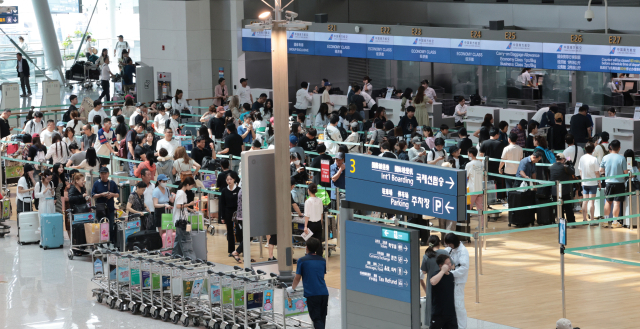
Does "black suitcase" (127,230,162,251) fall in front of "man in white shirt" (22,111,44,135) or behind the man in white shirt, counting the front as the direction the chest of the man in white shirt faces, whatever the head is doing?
in front

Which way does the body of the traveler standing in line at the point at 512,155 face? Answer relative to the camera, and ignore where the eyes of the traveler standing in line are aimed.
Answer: away from the camera

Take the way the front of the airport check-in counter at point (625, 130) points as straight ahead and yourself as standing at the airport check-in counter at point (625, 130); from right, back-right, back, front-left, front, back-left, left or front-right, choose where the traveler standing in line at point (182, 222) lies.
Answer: front

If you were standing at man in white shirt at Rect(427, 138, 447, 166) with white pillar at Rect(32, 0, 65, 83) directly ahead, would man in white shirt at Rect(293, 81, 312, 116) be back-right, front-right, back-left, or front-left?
front-right

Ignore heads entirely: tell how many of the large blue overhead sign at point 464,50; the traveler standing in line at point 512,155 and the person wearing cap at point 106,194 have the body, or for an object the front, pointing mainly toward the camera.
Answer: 2

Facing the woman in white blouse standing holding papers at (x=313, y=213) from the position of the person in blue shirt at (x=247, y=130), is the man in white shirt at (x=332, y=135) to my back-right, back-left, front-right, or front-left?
front-left

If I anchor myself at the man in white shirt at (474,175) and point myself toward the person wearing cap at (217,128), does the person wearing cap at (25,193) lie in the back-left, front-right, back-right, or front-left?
front-left

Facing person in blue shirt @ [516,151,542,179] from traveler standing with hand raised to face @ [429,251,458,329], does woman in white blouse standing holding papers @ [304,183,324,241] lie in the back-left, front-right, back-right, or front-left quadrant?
front-left

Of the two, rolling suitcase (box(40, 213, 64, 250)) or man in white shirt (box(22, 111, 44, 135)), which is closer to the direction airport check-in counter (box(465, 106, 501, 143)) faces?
the rolling suitcase

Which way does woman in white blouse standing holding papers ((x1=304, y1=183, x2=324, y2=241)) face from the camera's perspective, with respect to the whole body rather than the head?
away from the camera

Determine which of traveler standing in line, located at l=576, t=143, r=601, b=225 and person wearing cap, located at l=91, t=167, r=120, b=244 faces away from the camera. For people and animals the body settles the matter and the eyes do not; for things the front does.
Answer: the traveler standing in line

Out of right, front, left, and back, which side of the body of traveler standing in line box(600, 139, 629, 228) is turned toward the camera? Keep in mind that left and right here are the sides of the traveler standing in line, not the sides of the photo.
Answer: back

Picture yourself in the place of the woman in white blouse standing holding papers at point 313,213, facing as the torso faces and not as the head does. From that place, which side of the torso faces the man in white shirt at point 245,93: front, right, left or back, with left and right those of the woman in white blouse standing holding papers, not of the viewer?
front

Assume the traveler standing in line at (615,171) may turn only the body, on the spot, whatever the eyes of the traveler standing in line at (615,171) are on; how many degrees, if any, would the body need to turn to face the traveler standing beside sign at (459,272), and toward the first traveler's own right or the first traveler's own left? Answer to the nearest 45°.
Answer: approximately 180°

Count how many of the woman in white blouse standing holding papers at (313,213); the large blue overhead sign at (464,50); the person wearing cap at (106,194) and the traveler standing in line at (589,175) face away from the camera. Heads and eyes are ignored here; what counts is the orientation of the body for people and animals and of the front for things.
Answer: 2

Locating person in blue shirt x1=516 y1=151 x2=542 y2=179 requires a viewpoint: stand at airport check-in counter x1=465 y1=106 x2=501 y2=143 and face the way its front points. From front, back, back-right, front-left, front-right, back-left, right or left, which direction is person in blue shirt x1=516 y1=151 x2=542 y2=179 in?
front-left
